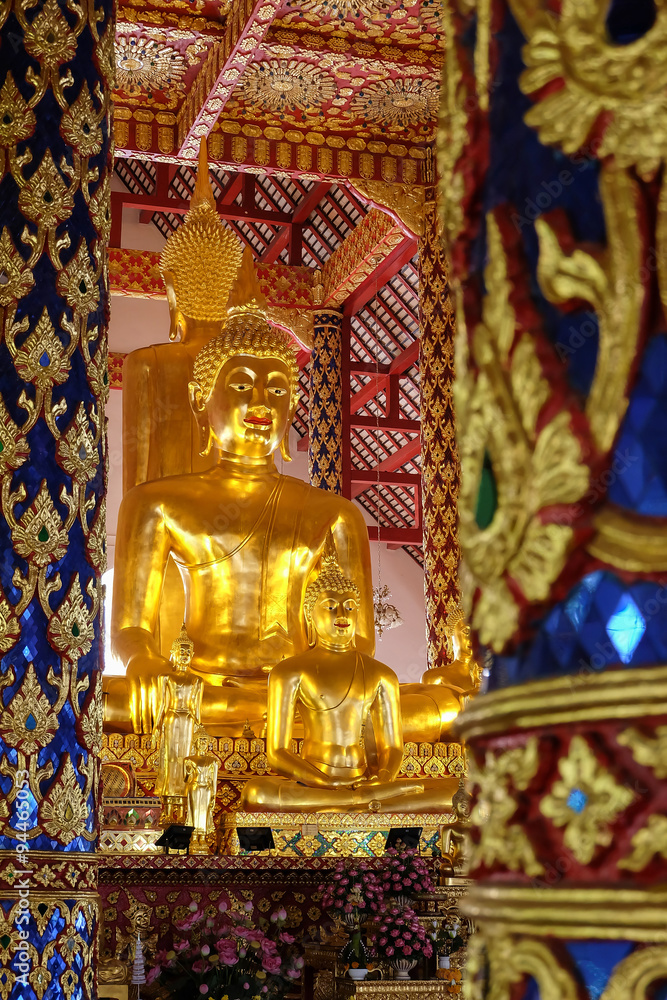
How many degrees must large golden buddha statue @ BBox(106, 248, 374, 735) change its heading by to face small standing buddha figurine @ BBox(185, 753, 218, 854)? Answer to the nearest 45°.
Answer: approximately 45° to its right

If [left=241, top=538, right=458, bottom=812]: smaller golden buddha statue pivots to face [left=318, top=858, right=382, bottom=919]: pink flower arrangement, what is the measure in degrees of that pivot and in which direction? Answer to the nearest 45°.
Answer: approximately 45° to its right

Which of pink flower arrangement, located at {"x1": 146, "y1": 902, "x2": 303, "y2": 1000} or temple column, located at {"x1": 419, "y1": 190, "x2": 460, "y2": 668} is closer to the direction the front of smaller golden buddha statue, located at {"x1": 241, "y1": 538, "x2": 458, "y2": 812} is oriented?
the pink flower arrangement

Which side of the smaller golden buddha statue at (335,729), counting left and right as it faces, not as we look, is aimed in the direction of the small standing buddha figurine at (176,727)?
right

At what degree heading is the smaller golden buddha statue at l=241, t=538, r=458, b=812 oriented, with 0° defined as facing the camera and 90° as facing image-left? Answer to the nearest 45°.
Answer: approximately 315°

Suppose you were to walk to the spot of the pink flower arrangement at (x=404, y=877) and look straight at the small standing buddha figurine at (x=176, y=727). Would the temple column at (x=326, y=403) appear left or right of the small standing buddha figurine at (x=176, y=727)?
right

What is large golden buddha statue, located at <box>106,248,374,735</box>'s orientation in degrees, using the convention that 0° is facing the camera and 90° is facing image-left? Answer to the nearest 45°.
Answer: approximately 315°

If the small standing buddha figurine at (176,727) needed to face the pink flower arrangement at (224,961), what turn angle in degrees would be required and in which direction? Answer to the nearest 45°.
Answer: approximately 45° to its right
